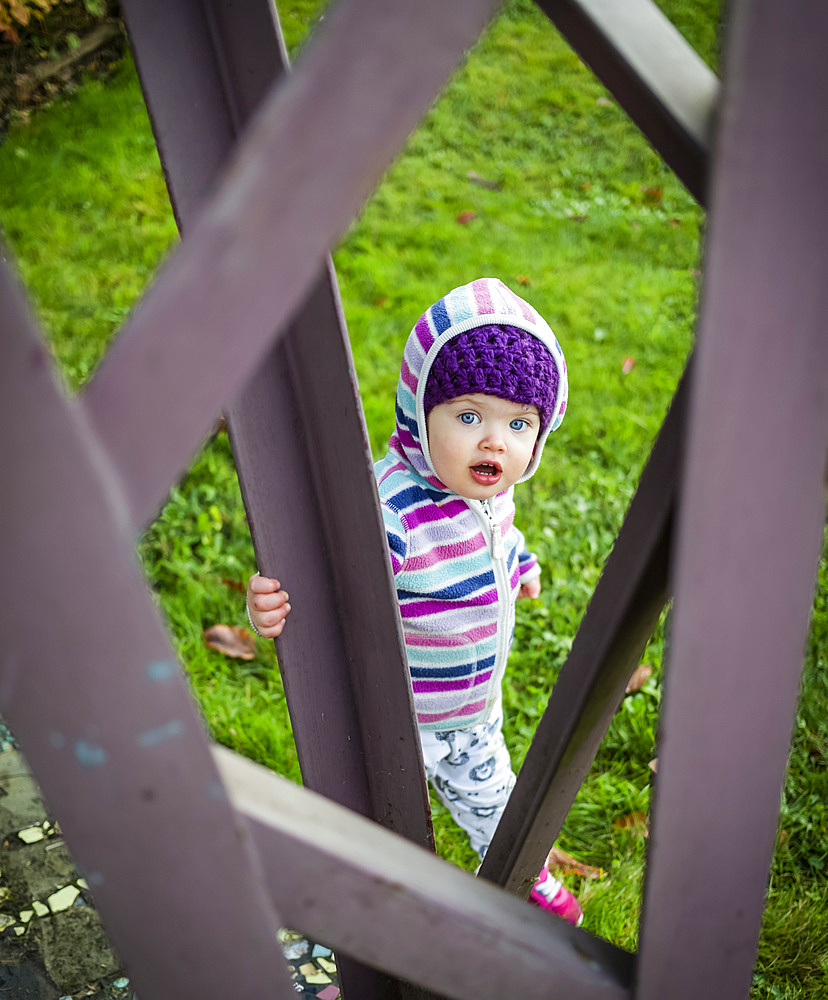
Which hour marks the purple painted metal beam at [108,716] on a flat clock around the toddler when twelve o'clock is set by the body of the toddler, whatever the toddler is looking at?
The purple painted metal beam is roughly at 2 o'clock from the toddler.

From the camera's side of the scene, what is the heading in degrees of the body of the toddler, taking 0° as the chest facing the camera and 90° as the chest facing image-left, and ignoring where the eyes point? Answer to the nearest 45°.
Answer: approximately 315°

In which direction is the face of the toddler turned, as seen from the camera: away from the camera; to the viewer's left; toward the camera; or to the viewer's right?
toward the camera

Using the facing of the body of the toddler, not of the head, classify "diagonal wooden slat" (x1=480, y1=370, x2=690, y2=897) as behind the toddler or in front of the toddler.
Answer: in front

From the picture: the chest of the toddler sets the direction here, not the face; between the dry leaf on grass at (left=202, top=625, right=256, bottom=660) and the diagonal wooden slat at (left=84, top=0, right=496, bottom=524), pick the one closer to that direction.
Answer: the diagonal wooden slat
